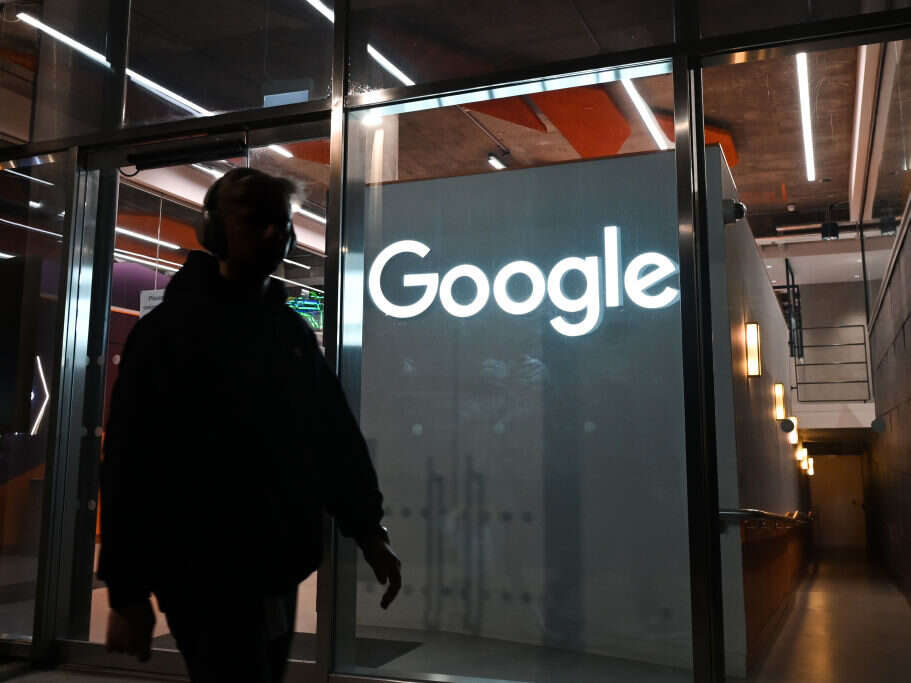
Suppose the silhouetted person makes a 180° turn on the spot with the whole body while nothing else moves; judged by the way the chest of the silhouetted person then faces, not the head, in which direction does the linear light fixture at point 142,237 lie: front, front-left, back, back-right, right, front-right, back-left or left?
front-right

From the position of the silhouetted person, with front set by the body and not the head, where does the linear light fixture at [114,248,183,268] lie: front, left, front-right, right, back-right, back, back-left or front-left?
back-left

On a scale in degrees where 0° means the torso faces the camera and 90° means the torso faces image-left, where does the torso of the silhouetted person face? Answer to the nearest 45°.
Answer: approximately 315°

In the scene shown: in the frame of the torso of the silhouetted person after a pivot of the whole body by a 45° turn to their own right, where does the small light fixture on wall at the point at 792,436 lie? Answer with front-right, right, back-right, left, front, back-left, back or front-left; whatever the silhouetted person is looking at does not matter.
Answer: back-left

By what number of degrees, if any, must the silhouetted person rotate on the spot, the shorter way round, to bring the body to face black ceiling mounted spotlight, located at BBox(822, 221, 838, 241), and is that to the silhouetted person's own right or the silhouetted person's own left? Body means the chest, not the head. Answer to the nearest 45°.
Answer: approximately 90° to the silhouetted person's own left

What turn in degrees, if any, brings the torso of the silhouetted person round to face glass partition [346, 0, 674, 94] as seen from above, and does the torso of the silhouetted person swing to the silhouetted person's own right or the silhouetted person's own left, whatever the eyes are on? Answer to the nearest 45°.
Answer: approximately 90° to the silhouetted person's own left

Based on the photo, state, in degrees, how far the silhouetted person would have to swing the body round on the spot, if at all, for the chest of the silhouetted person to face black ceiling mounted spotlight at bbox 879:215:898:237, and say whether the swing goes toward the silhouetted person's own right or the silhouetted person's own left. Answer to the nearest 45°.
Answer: approximately 90° to the silhouetted person's own left

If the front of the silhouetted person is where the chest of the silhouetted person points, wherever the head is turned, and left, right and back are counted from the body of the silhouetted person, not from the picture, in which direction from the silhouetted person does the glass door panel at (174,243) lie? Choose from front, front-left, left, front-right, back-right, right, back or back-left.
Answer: back-left

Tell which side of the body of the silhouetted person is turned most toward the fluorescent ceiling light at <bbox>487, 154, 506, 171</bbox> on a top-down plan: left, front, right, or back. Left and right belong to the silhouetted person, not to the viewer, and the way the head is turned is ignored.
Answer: left

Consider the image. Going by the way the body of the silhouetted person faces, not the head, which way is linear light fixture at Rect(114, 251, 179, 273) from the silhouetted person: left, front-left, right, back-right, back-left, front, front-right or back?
back-left

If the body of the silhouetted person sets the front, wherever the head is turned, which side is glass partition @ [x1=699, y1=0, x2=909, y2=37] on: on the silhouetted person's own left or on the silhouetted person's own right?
on the silhouetted person's own left
